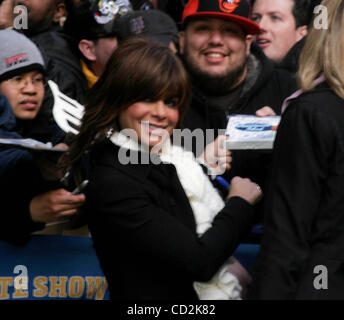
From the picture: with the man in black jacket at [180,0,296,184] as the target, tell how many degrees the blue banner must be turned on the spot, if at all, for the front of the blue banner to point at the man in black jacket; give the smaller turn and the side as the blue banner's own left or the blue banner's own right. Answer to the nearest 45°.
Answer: approximately 135° to the blue banner's own left

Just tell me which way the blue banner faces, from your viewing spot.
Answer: facing the viewer

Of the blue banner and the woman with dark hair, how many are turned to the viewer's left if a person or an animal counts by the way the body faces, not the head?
0

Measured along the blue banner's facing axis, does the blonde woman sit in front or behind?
in front

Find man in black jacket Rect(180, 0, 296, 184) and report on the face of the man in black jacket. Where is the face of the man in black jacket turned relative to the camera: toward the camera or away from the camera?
toward the camera

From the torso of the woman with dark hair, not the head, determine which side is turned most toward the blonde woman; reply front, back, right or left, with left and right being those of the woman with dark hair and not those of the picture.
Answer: front

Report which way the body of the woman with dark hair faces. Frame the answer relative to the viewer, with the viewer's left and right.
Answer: facing the viewer and to the right of the viewer

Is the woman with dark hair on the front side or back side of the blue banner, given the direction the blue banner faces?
on the front side

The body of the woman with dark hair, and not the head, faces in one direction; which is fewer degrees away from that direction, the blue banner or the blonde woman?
the blonde woman
